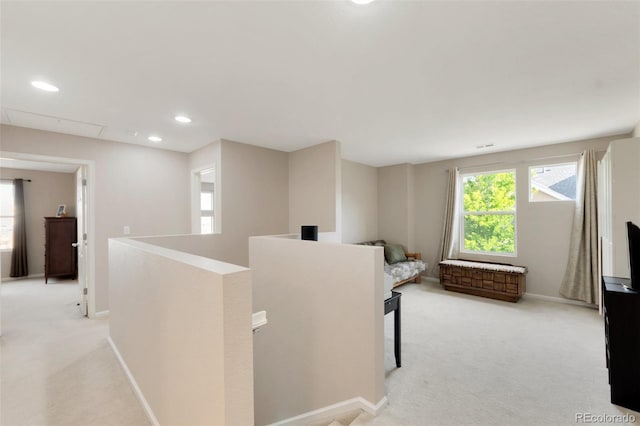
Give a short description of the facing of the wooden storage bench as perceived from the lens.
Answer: facing the viewer and to the left of the viewer

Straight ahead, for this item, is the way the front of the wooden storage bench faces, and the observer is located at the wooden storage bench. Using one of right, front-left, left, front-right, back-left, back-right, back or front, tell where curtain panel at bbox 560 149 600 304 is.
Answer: back-left

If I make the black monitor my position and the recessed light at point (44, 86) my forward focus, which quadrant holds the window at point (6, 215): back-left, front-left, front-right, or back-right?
front-right

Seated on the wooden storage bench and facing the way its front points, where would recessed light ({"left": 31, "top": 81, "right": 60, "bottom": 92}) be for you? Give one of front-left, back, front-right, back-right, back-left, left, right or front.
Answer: front

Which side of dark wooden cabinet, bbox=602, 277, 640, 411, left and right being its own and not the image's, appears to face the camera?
left

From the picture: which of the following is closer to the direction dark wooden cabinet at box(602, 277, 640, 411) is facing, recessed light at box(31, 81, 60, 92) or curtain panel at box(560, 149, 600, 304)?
the recessed light

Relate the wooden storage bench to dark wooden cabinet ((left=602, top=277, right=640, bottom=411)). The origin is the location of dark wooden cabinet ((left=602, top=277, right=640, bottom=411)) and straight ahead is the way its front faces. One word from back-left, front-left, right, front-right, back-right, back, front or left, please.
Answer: front-right

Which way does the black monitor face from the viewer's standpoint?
to the viewer's left

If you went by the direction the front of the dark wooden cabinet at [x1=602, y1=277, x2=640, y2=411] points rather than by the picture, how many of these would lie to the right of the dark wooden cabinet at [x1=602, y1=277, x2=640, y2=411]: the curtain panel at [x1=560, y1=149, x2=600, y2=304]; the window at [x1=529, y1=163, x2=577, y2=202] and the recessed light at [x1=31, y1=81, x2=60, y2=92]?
2

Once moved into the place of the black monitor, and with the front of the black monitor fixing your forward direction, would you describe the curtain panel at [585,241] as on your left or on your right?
on your right
